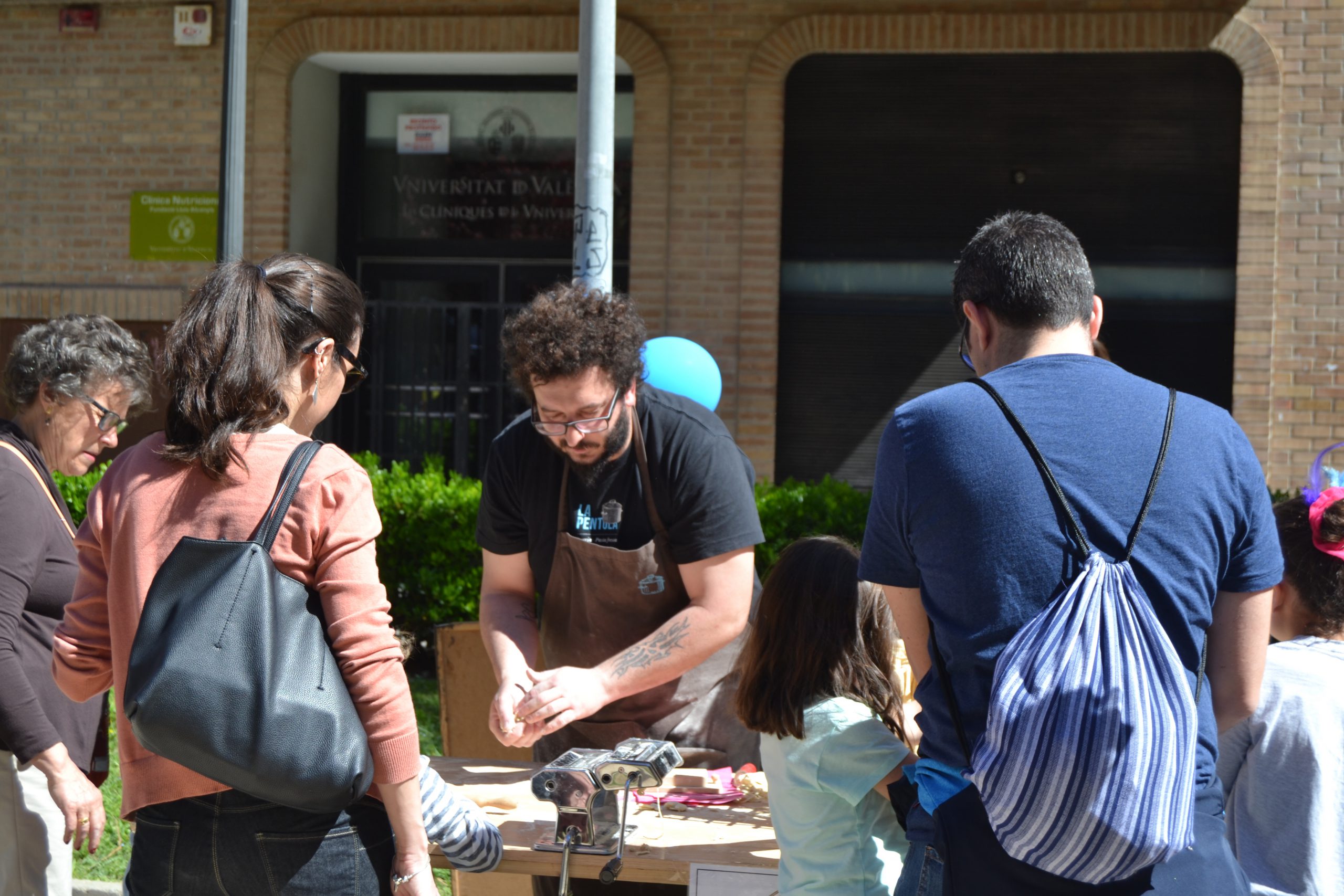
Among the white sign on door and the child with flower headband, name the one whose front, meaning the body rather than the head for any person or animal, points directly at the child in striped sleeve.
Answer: the white sign on door

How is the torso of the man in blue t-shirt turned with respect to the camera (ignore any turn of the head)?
away from the camera

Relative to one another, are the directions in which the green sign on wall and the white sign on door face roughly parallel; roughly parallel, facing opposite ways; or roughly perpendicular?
roughly parallel

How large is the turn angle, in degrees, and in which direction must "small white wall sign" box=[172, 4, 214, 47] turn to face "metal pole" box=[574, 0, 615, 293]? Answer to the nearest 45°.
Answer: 0° — it already faces it

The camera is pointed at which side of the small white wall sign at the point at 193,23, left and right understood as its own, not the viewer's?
front

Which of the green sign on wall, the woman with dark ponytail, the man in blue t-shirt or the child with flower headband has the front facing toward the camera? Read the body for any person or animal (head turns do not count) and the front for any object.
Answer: the green sign on wall

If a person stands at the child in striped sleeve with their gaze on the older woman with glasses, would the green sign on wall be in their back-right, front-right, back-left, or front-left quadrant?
front-right

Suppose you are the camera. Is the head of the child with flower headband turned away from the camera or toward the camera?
away from the camera

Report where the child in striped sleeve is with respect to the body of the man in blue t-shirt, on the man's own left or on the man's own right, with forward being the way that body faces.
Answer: on the man's own left

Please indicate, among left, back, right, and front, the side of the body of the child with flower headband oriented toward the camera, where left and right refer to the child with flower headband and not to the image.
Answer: back

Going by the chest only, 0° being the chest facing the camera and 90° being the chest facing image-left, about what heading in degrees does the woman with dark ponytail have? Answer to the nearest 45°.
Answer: approximately 225°

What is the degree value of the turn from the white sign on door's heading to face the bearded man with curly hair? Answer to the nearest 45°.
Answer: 0° — it already faces them

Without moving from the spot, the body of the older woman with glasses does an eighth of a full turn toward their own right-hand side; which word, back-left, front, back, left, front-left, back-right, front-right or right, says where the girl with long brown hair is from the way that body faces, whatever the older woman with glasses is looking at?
front

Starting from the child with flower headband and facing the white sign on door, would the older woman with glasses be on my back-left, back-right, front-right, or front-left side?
front-left

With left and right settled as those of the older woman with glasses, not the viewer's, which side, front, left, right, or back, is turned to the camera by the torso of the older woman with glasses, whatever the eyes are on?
right

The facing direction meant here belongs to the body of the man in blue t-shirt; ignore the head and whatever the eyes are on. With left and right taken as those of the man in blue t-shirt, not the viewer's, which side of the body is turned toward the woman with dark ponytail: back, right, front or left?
left

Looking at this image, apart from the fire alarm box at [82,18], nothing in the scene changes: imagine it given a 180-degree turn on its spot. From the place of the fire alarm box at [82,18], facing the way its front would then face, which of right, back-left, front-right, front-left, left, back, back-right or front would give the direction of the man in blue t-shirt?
back

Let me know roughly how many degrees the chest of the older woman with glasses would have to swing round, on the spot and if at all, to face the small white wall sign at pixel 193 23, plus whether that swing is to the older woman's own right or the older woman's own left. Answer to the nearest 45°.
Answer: approximately 90° to the older woman's own left

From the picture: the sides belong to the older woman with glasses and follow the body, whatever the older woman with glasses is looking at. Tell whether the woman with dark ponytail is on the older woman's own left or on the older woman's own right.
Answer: on the older woman's own right
